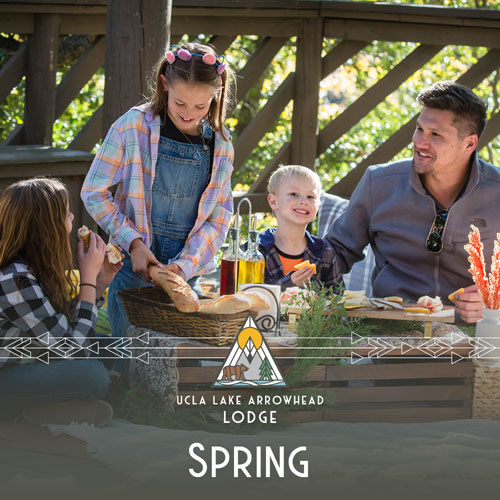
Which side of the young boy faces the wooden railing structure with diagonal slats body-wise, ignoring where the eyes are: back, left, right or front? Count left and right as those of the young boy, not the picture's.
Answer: back

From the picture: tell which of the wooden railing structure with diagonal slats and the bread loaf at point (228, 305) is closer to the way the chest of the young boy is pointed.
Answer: the bread loaf

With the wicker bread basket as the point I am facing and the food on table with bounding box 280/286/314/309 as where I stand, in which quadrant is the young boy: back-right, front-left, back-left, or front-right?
back-right

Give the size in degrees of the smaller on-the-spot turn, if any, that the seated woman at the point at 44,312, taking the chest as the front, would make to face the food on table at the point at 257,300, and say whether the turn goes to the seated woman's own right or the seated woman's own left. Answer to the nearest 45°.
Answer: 0° — they already face it

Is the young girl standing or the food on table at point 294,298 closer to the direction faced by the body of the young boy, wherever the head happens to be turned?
the food on table

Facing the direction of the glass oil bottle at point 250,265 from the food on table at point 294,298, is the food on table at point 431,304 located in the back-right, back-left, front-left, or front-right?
back-right

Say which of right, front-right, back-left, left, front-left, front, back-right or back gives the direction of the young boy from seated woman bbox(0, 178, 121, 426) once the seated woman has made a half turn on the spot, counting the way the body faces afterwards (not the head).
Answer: back-right

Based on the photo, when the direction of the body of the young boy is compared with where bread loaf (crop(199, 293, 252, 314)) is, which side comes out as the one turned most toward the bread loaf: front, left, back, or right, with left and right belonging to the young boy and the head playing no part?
front

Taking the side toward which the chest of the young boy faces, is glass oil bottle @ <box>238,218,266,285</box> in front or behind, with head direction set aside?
in front

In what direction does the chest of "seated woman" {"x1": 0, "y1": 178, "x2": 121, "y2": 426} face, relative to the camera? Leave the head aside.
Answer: to the viewer's right

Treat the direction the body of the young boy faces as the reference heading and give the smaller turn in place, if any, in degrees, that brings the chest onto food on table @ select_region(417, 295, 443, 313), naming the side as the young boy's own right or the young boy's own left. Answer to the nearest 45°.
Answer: approximately 45° to the young boy's own left

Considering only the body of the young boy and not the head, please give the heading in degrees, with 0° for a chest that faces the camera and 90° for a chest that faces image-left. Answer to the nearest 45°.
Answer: approximately 0°

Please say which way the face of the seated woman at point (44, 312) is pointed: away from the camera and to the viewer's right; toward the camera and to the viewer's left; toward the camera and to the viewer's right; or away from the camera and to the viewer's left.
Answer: away from the camera and to the viewer's right

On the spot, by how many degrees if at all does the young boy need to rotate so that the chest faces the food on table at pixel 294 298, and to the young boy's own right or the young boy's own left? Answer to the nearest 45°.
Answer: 0° — they already face it

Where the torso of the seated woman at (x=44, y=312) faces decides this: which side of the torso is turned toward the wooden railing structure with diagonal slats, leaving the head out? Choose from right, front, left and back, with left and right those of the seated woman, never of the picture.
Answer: front

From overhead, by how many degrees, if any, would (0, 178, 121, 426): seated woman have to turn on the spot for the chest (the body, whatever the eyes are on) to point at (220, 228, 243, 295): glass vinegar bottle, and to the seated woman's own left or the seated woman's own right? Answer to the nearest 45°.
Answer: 0° — they already face it
